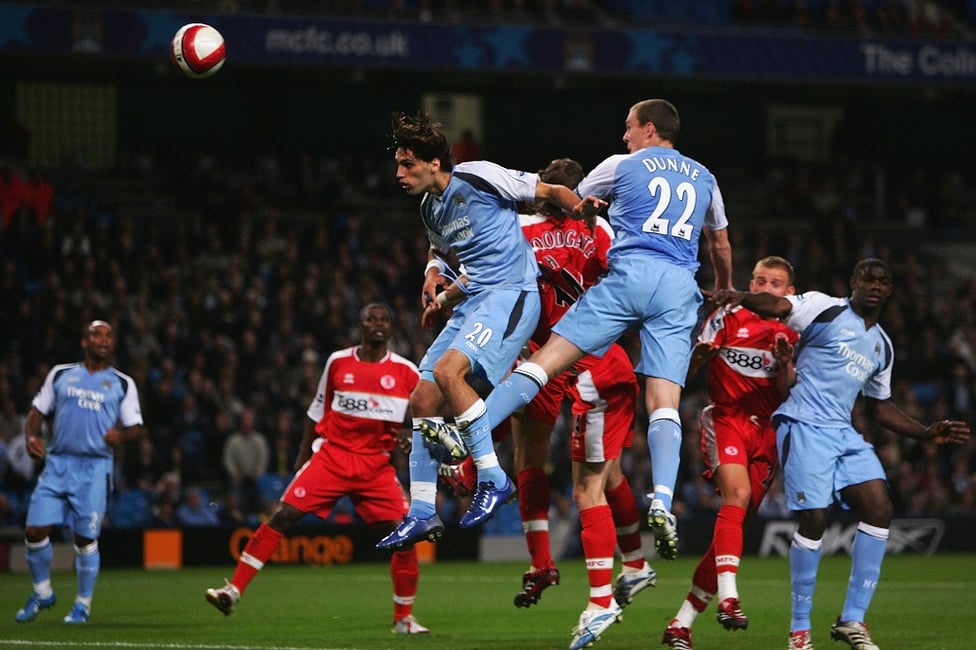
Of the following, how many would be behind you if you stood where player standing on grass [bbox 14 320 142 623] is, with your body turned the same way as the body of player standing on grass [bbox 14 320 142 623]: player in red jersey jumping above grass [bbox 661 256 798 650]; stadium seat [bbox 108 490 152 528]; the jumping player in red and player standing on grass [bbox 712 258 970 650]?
1

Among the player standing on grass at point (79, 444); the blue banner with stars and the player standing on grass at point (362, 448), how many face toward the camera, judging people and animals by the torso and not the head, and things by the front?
3

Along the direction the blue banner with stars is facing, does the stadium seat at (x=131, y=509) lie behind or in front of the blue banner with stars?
in front

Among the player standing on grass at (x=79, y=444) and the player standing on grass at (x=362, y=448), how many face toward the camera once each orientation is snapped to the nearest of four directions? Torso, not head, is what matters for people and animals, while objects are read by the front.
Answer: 2

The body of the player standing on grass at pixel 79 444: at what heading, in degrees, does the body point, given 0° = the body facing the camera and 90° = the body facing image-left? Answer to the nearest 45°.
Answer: approximately 0°

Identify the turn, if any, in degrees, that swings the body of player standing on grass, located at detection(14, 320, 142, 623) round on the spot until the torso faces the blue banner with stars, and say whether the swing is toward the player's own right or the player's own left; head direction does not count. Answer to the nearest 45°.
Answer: approximately 135° to the player's own left

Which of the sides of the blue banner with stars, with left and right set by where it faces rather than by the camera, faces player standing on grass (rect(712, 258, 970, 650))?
front
